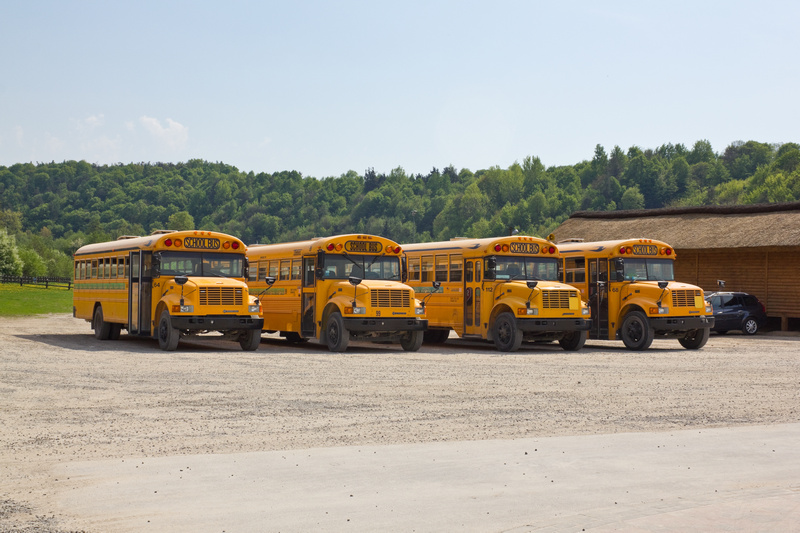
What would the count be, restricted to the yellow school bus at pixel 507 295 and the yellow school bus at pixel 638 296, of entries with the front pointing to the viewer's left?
0

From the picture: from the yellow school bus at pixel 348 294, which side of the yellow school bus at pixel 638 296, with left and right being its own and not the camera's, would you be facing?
right

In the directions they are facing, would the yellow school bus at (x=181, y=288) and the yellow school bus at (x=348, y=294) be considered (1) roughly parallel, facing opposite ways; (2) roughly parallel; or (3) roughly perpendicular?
roughly parallel

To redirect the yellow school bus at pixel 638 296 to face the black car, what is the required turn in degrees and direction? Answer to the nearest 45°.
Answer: approximately 135° to its left

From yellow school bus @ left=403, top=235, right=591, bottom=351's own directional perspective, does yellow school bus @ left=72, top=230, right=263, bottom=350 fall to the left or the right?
on its right

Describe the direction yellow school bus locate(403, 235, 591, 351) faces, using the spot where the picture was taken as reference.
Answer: facing the viewer and to the right of the viewer

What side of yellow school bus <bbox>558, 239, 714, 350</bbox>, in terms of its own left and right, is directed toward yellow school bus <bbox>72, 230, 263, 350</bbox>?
right

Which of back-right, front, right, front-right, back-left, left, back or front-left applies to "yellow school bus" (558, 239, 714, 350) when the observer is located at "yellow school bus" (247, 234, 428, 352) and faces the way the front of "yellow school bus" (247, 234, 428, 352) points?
front-left

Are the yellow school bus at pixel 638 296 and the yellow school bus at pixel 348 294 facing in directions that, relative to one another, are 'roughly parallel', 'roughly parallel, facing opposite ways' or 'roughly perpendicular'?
roughly parallel

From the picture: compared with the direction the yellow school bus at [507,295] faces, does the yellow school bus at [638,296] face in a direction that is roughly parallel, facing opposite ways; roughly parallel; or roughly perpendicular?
roughly parallel

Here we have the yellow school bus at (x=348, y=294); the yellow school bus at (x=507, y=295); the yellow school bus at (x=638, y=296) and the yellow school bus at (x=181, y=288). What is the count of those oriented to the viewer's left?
0
